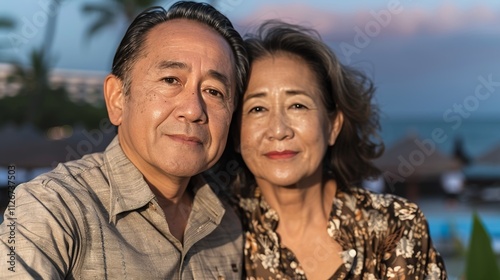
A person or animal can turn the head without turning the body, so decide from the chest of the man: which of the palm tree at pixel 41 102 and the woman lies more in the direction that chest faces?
the woman

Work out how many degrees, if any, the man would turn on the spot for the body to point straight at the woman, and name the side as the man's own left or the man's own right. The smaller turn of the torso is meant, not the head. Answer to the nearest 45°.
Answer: approximately 90° to the man's own left

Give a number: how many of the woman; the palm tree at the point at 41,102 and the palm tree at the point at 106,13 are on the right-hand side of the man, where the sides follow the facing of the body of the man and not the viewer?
0

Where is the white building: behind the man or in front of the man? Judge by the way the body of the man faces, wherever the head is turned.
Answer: behind

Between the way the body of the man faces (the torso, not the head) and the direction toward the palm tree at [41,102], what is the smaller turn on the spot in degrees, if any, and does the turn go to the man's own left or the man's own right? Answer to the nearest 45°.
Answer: approximately 135° to the man's own left

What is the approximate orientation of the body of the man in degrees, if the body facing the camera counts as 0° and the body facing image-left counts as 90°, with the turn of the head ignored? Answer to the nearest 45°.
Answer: approximately 315°

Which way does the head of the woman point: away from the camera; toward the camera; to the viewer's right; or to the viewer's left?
toward the camera

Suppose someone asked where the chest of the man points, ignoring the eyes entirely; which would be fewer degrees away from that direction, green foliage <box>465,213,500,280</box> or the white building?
the green foliage

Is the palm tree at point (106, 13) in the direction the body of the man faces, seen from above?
no

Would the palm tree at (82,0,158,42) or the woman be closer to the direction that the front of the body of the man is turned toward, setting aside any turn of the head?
the woman
